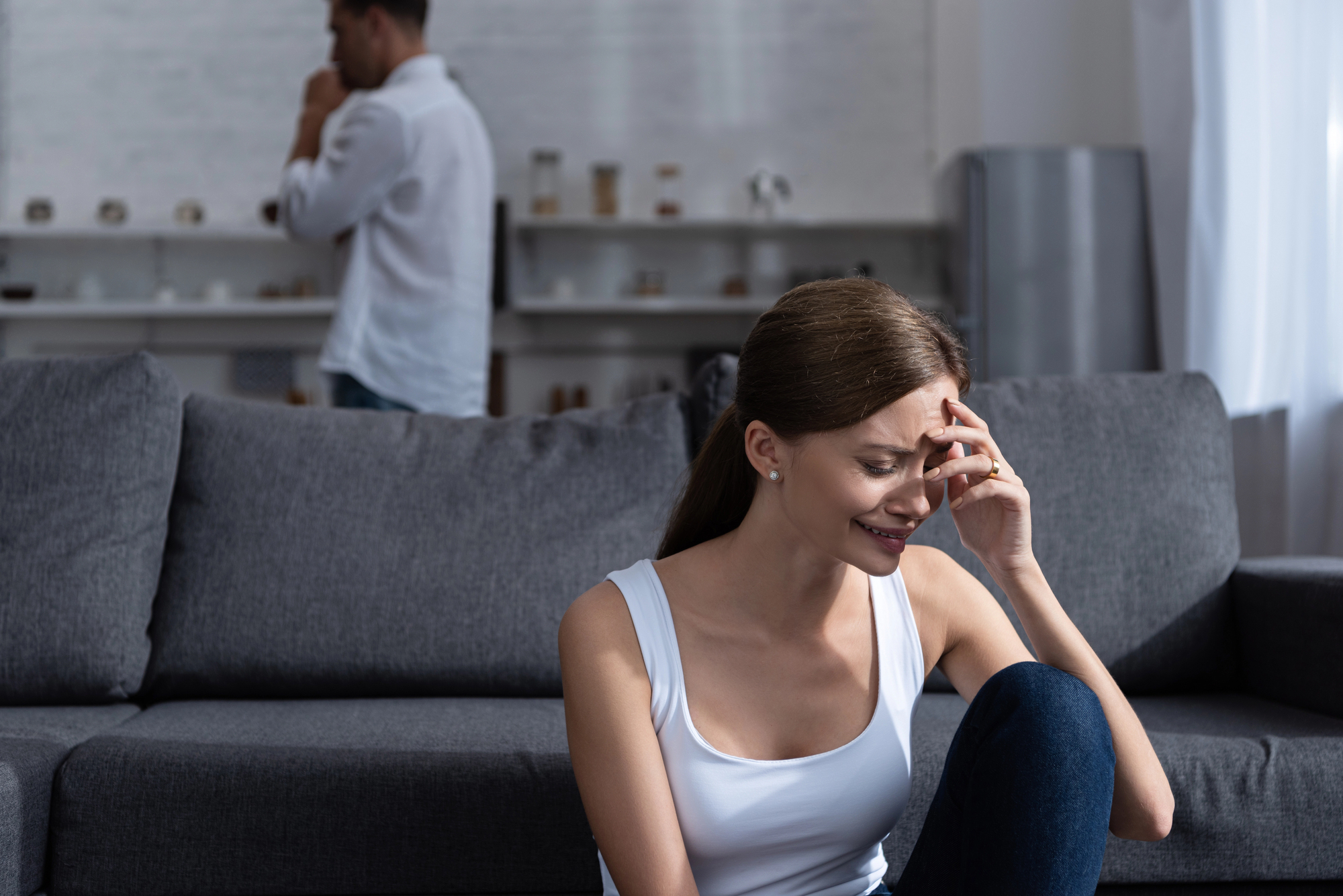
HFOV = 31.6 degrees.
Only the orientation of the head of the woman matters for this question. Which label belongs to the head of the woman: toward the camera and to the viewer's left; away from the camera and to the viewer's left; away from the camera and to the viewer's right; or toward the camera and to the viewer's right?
toward the camera and to the viewer's right

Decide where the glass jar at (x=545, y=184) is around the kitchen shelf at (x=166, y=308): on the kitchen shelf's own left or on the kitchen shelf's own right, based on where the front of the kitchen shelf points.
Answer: on the kitchen shelf's own left

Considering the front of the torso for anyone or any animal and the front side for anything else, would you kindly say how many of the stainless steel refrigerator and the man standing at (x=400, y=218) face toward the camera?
1

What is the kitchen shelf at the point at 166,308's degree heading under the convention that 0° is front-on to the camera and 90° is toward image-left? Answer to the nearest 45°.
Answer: approximately 0°

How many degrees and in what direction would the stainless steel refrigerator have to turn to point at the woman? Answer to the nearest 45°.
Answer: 0° — it already faces them

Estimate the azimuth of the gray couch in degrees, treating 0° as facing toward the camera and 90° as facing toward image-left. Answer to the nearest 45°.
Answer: approximately 0°

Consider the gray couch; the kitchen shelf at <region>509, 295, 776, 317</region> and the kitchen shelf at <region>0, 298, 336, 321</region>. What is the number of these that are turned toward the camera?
3

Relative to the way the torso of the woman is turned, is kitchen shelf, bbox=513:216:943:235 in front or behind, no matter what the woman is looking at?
behind

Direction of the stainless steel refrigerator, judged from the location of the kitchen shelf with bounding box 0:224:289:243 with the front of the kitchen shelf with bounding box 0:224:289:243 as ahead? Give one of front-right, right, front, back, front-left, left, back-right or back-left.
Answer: front-left
